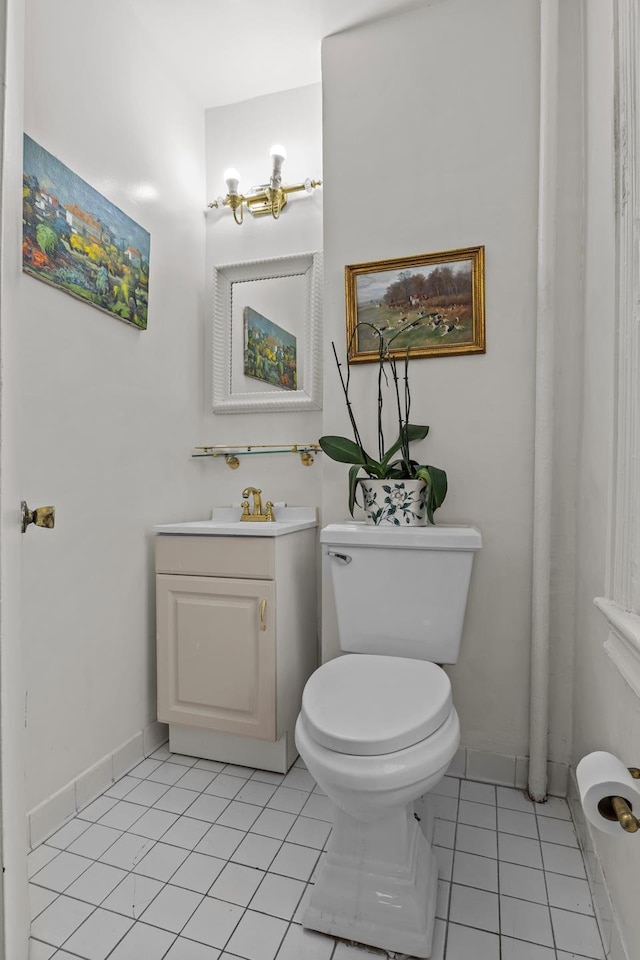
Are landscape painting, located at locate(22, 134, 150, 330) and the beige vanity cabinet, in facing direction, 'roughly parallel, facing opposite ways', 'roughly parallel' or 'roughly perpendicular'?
roughly perpendicular

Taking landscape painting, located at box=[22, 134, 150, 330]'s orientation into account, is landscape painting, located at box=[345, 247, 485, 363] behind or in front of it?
in front

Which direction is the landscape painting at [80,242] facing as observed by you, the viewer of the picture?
facing the viewer and to the right of the viewer

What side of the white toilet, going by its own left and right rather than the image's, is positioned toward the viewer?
front

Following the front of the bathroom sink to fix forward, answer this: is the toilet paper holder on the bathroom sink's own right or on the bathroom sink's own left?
on the bathroom sink's own left

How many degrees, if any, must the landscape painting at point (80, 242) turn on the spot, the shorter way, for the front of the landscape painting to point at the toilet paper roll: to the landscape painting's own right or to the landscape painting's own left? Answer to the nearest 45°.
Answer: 0° — it already faces it

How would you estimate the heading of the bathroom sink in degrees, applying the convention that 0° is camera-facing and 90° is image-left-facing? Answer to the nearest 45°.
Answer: approximately 45°

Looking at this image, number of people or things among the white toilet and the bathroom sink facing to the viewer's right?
0

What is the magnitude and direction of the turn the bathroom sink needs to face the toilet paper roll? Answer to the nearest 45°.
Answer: approximately 45° to its left

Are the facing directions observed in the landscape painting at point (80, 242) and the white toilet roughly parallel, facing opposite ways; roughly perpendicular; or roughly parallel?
roughly perpendicular

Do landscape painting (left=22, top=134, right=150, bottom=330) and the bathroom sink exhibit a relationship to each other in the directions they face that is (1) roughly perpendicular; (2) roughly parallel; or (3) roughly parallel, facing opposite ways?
roughly perpendicular

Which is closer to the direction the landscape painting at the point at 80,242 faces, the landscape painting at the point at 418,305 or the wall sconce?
the landscape painting

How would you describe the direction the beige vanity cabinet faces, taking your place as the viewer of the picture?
facing the viewer and to the left of the viewer

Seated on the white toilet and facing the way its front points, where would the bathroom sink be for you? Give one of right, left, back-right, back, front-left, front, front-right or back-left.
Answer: back-right

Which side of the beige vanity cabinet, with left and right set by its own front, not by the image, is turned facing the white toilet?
left
